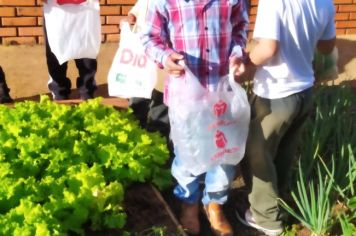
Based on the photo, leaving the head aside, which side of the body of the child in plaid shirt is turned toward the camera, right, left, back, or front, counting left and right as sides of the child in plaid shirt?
front
